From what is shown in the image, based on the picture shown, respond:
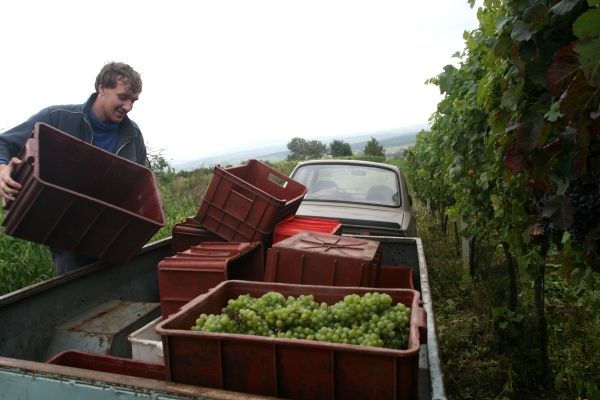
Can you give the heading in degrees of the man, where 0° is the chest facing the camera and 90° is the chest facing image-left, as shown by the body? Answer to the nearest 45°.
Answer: approximately 315°

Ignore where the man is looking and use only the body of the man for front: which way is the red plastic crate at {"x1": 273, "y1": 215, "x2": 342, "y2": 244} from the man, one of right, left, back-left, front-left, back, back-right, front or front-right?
front-left

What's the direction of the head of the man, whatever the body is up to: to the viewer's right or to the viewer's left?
to the viewer's right

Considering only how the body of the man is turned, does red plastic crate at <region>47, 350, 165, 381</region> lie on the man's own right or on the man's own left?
on the man's own right

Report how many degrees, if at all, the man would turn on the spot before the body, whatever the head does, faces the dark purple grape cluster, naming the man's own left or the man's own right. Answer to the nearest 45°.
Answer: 0° — they already face it
